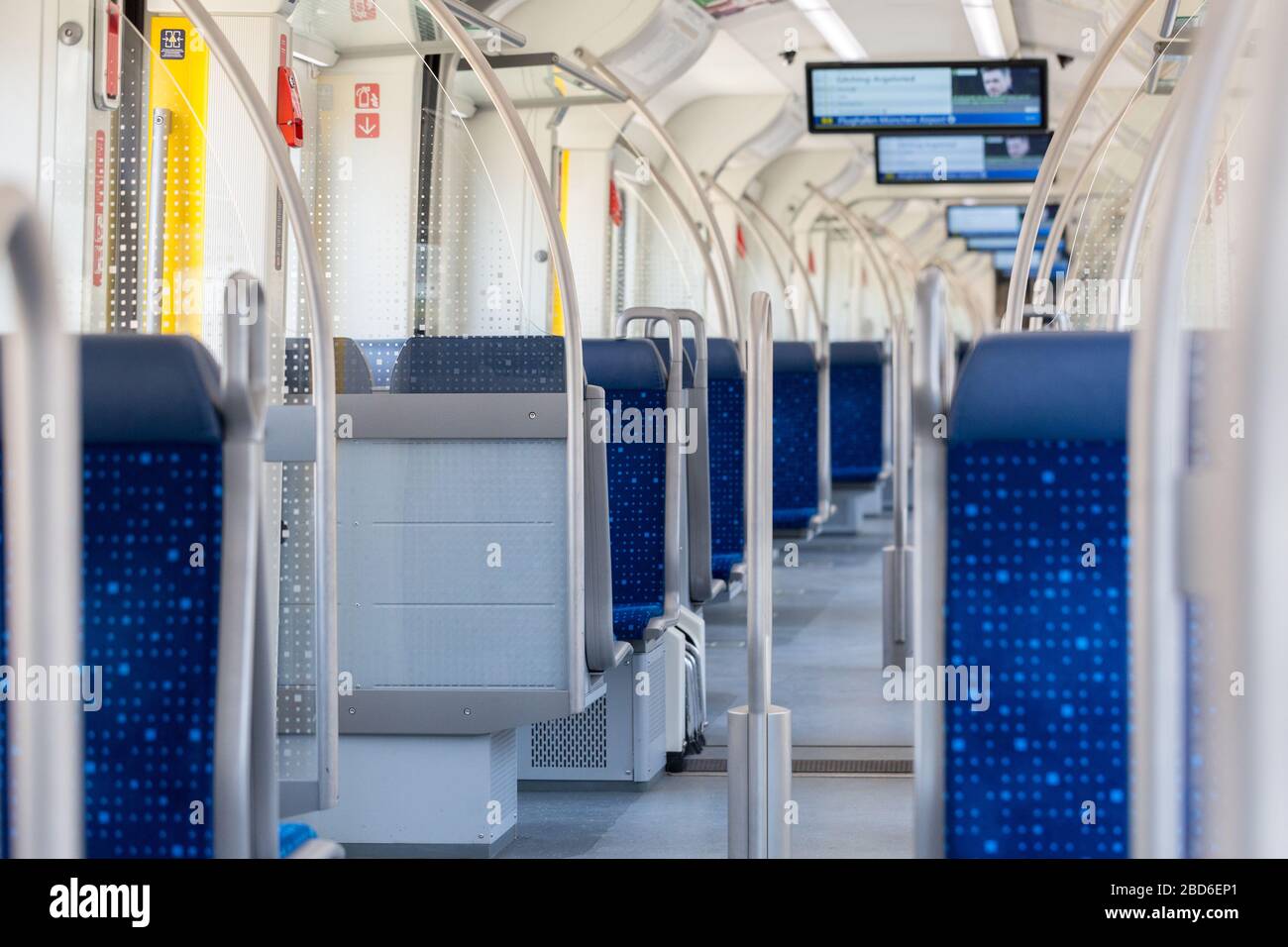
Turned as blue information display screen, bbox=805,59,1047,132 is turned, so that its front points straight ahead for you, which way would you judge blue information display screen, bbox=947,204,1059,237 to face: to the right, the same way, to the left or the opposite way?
the same way

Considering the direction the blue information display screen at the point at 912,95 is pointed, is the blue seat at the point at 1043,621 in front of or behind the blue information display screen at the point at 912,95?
in front

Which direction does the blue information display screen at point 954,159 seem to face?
toward the camera

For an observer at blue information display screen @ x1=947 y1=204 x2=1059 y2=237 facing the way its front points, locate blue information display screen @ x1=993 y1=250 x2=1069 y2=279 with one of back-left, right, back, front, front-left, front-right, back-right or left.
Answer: back

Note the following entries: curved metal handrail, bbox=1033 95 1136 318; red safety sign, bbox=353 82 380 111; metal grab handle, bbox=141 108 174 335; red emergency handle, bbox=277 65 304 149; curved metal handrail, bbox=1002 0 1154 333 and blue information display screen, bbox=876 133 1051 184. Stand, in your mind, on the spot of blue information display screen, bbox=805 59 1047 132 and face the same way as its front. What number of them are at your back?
1

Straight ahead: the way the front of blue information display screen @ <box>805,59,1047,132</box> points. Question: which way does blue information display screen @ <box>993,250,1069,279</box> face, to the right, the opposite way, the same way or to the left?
the same way

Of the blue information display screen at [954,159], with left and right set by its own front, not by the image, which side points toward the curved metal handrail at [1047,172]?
front

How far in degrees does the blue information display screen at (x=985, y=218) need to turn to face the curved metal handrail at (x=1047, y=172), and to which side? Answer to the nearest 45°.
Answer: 0° — it already faces it

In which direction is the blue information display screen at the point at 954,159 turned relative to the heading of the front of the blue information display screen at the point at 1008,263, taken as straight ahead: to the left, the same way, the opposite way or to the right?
the same way

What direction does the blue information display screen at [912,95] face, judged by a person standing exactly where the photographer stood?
facing the viewer

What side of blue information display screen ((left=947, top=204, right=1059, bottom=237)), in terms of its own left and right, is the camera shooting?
front

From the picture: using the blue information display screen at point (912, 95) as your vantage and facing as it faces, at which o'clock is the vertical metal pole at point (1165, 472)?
The vertical metal pole is roughly at 12 o'clock from the blue information display screen.

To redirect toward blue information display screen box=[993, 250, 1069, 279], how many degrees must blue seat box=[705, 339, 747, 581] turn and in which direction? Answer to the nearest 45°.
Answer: approximately 180°

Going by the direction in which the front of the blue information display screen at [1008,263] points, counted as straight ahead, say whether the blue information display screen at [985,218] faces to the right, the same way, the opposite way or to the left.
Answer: the same way

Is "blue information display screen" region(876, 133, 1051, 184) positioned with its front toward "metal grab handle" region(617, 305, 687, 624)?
yes
